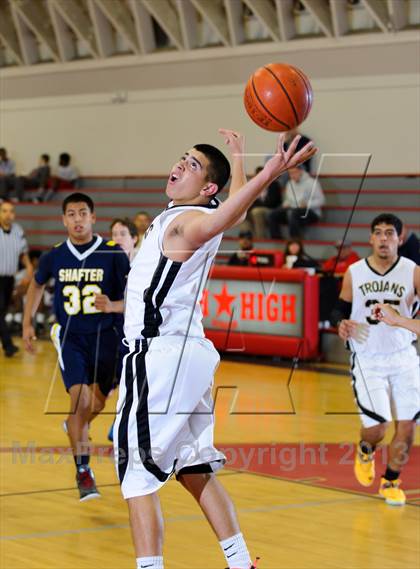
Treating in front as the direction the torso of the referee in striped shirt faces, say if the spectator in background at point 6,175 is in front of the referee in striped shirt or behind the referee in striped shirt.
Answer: behind

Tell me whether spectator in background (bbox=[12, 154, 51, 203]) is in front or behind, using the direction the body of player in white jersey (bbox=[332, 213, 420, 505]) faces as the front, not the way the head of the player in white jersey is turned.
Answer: behind

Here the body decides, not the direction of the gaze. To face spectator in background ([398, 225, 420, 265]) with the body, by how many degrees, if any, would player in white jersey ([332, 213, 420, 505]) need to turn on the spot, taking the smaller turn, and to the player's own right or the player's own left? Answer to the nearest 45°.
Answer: approximately 180°

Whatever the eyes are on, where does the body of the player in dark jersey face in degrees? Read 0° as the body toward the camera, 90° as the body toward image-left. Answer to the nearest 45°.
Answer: approximately 0°

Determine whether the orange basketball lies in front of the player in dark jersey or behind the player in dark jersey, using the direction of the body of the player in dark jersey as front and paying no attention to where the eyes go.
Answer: in front

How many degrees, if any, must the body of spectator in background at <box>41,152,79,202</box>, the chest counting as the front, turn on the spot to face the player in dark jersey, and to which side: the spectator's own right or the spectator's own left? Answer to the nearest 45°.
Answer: approximately 45° to the spectator's own left
